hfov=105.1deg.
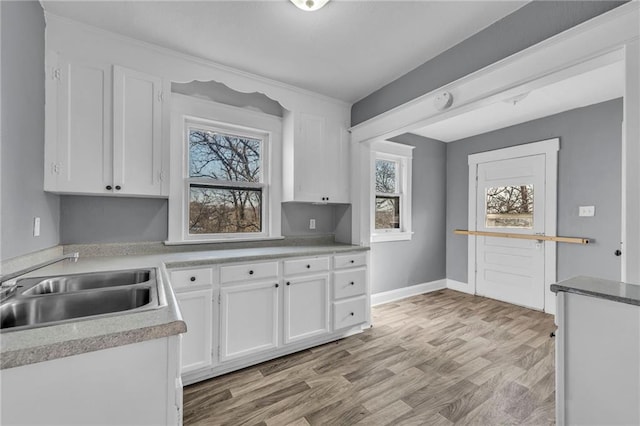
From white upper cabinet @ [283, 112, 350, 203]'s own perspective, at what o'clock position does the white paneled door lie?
The white paneled door is roughly at 10 o'clock from the white upper cabinet.

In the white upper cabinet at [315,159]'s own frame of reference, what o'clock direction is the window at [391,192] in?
The window is roughly at 9 o'clock from the white upper cabinet.

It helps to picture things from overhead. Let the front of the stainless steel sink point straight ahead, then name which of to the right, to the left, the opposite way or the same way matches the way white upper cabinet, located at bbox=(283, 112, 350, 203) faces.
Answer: to the right

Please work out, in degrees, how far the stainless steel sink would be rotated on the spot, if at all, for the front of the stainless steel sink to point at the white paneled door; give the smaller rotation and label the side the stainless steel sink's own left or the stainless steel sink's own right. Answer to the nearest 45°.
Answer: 0° — it already faces it

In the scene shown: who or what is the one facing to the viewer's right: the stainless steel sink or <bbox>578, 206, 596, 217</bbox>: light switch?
the stainless steel sink

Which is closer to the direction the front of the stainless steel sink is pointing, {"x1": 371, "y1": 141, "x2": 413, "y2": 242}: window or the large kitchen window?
the window

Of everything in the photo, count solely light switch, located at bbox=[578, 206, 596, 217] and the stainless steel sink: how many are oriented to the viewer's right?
1

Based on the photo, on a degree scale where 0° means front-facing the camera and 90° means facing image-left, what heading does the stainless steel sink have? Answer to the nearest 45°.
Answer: approximately 270°
